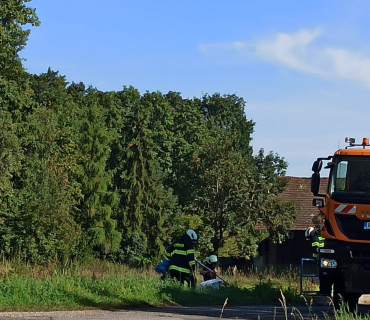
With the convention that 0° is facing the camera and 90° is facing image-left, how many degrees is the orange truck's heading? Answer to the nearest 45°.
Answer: approximately 0°

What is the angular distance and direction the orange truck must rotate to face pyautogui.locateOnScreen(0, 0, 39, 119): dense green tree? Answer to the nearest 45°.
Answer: approximately 135° to its right

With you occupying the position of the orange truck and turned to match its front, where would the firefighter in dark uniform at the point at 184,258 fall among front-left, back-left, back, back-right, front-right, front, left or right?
back-right
